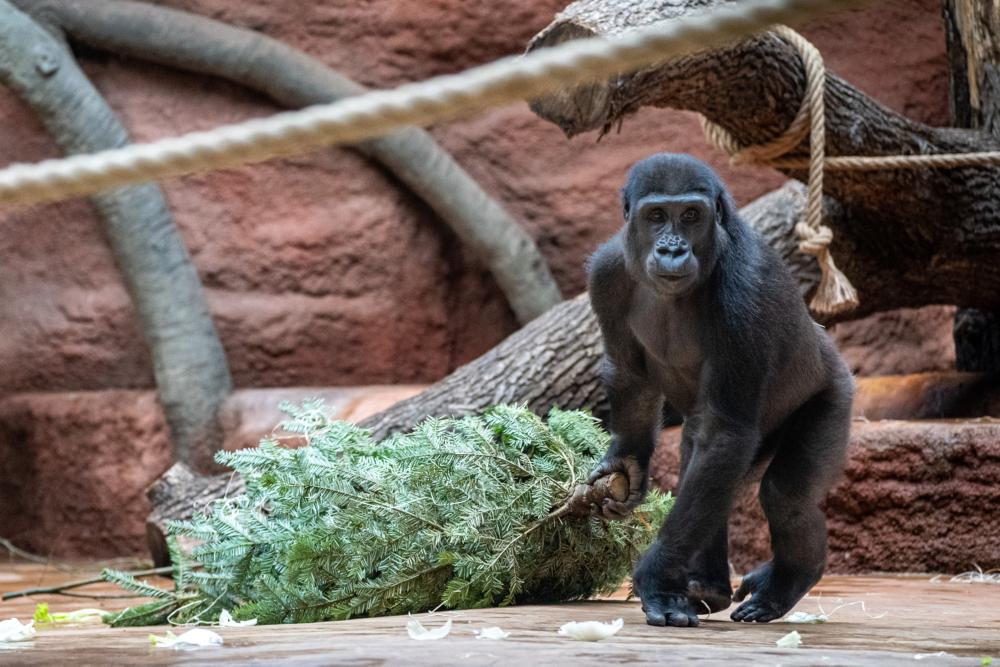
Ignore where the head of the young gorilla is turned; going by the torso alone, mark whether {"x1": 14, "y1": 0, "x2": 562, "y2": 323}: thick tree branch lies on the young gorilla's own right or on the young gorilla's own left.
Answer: on the young gorilla's own right

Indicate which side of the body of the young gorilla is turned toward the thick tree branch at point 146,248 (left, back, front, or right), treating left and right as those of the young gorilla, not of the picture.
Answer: right

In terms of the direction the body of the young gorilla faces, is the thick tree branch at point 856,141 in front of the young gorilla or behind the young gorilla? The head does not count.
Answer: behind

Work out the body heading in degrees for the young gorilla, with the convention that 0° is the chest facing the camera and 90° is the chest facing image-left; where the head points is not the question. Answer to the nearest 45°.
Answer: approximately 45°

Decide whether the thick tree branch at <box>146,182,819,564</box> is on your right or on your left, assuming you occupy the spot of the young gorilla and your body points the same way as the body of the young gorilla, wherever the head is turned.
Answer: on your right

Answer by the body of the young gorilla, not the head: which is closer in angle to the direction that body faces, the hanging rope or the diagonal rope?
the diagonal rope

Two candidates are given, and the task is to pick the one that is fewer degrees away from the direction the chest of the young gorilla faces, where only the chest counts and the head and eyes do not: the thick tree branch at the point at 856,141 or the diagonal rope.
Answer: the diagonal rope
